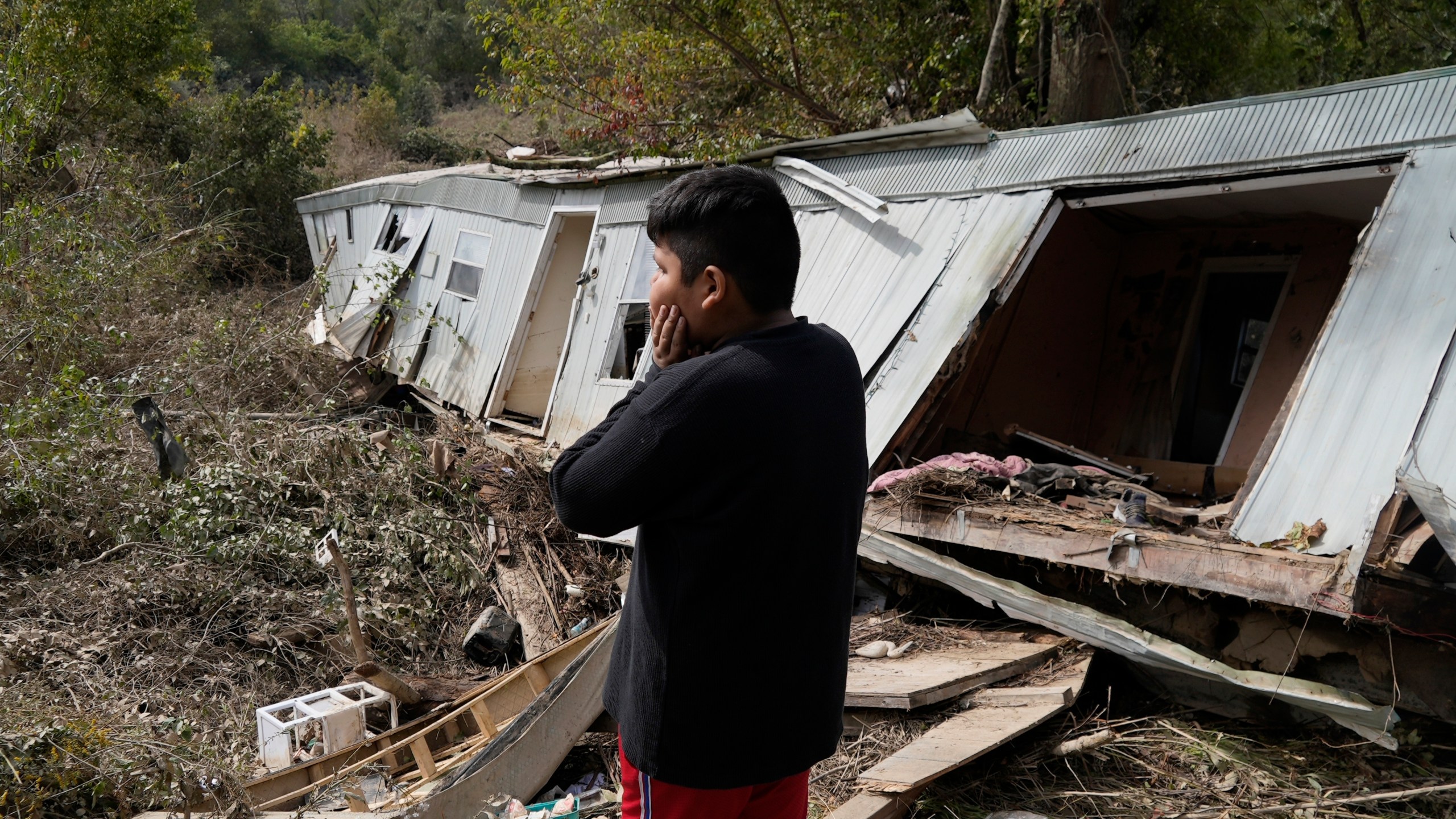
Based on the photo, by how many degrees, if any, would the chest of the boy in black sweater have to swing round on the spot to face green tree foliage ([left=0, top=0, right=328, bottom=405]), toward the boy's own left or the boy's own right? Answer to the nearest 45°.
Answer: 0° — they already face it

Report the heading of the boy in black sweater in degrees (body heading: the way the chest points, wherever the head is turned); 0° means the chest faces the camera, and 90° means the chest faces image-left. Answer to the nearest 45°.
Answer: approximately 135°

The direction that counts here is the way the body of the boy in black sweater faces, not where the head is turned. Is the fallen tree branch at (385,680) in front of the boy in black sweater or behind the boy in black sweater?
in front

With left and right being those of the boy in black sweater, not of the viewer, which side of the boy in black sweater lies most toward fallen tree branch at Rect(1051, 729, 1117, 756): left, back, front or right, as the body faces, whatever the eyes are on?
right

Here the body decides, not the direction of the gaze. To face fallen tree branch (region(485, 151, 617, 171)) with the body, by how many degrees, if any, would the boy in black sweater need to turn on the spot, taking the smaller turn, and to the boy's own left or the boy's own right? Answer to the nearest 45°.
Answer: approximately 45° to the boy's own right

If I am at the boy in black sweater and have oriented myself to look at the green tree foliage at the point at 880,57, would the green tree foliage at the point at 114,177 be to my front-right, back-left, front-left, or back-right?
front-left

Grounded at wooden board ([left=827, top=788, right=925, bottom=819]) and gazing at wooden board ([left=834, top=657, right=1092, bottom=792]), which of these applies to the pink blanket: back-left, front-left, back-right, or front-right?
front-left

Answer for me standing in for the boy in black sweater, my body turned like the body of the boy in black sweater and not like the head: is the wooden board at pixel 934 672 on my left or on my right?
on my right
